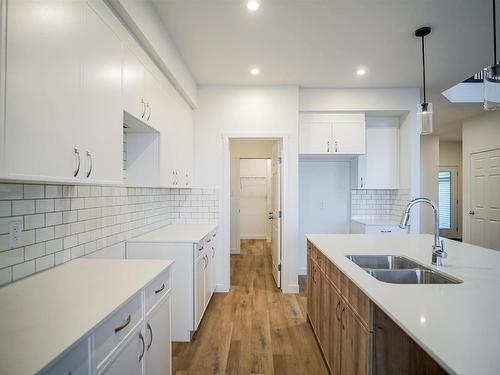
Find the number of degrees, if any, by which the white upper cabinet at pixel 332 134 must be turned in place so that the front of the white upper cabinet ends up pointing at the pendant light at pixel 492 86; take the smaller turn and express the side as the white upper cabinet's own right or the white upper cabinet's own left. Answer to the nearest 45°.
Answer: approximately 45° to the white upper cabinet's own left

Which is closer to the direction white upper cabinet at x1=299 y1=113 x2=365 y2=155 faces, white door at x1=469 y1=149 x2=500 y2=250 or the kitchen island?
the kitchen island

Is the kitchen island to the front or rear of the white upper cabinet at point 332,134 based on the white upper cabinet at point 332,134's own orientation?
to the front

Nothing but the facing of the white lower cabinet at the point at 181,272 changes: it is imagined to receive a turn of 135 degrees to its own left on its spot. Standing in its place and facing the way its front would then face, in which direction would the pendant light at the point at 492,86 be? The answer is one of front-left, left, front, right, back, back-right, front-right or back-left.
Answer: back

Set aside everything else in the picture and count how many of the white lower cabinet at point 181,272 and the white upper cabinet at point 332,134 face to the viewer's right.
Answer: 1

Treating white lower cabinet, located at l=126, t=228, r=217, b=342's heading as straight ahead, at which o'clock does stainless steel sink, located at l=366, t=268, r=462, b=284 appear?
The stainless steel sink is roughly at 1 o'clock from the white lower cabinet.

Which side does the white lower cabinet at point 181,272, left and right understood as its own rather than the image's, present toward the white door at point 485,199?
front

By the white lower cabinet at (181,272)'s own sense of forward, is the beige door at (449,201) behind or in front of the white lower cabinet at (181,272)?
in front

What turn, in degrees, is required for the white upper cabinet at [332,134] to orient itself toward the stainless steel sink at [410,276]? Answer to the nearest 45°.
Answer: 0° — it already faces it

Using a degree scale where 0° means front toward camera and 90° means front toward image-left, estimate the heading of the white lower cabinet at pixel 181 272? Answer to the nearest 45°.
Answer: approximately 270°

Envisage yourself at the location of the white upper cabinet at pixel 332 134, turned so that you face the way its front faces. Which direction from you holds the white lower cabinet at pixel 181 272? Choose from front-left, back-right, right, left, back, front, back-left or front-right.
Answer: front-right

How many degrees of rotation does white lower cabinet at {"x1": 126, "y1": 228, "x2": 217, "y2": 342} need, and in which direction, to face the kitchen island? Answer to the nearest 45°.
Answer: approximately 45° to its right

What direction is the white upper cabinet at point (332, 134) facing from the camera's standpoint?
toward the camera
